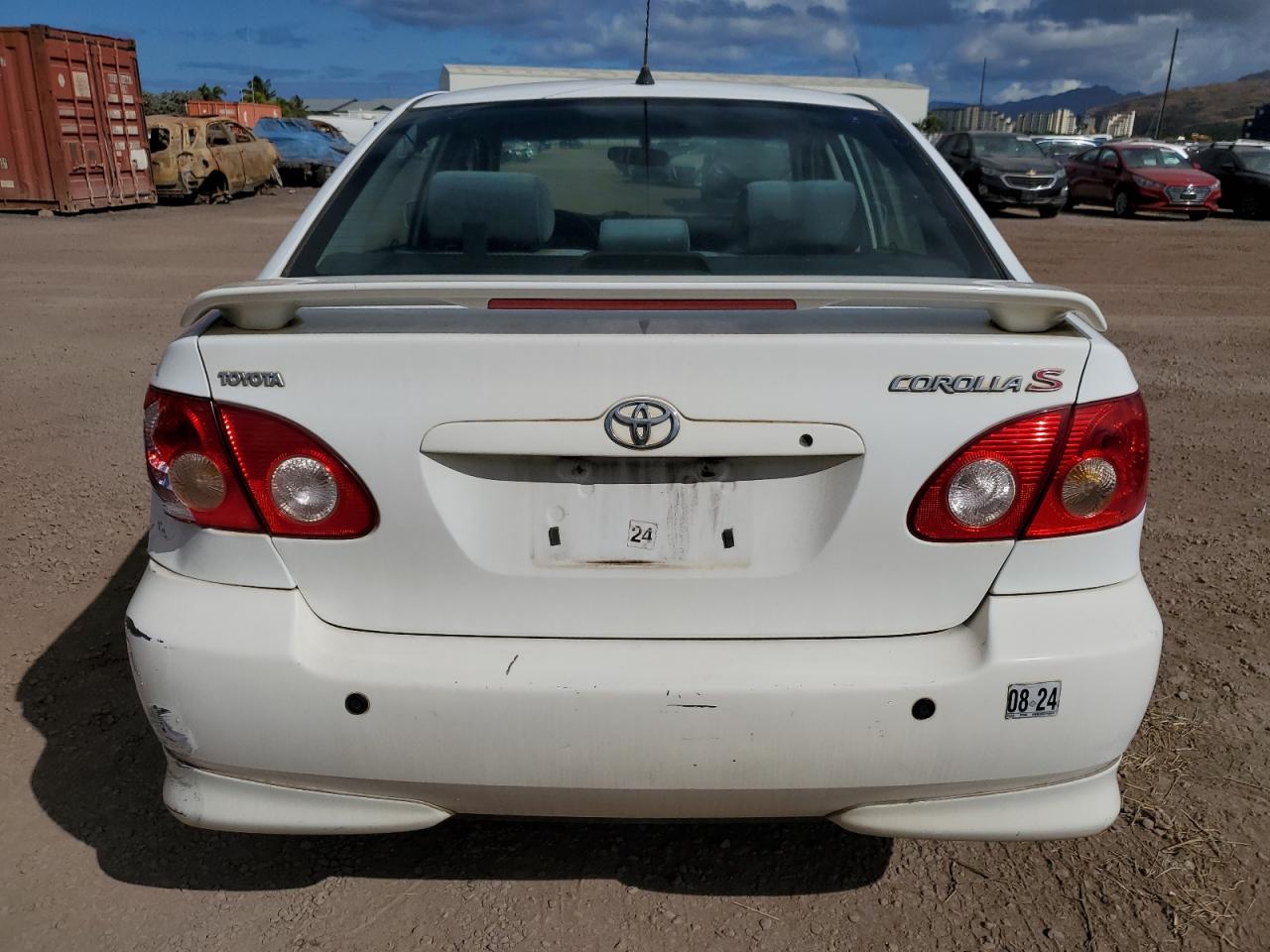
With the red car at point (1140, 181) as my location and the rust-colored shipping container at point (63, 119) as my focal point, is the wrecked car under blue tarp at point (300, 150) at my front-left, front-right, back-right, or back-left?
front-right

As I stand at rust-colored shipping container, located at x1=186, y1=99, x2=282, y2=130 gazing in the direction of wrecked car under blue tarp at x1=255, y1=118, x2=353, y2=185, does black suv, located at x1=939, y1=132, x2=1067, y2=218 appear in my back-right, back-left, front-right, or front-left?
front-left

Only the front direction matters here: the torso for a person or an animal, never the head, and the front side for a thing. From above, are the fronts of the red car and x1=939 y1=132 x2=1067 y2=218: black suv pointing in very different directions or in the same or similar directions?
same or similar directions

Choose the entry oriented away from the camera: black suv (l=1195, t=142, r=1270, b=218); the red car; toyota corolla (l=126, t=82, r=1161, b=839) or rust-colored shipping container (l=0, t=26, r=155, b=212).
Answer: the toyota corolla

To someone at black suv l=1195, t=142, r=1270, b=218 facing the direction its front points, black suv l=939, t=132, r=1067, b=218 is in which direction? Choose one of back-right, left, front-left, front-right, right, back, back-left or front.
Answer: right

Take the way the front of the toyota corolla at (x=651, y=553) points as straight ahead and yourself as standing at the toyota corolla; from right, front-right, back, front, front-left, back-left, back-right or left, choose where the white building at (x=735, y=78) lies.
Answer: front

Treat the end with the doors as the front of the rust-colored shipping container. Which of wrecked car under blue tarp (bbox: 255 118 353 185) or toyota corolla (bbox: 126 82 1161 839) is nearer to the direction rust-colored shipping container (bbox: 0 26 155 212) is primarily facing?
the toyota corolla

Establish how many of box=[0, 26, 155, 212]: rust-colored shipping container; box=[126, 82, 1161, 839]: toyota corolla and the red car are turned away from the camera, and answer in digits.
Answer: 1

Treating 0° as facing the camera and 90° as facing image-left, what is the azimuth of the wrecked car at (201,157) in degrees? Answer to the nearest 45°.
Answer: approximately 225°

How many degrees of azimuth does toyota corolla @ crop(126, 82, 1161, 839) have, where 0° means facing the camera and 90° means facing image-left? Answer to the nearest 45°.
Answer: approximately 180°

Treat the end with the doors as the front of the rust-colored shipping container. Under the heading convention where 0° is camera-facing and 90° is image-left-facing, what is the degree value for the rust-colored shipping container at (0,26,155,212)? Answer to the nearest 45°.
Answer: approximately 315°

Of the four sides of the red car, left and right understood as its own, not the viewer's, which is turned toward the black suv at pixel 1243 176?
left

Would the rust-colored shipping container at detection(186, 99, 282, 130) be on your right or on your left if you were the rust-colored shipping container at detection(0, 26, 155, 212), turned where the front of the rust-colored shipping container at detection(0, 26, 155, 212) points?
on your left

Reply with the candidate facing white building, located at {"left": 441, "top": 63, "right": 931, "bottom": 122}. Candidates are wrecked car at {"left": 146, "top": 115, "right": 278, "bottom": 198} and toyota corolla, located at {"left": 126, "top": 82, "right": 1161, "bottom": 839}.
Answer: the toyota corolla

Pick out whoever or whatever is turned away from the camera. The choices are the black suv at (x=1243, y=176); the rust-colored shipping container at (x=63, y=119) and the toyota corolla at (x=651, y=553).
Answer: the toyota corolla

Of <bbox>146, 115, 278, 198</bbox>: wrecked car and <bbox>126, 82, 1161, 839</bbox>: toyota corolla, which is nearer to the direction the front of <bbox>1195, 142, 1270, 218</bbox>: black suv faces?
the toyota corolla

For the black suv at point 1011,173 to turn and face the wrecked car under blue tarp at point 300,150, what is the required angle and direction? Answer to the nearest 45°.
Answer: approximately 135° to its right

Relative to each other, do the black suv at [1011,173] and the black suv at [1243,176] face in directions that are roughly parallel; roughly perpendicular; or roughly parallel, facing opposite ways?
roughly parallel
